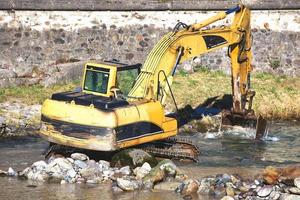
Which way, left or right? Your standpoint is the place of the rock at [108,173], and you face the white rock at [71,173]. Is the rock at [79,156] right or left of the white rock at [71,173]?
right

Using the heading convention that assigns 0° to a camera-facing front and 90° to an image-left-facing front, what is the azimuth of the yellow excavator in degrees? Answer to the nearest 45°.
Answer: approximately 225°

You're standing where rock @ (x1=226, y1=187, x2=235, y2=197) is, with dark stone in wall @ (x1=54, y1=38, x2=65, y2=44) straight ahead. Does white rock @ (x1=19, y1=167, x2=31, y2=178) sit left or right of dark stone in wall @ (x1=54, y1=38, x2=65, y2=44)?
left

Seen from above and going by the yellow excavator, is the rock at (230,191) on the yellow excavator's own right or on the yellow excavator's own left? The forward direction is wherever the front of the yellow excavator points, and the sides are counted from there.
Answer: on the yellow excavator's own right

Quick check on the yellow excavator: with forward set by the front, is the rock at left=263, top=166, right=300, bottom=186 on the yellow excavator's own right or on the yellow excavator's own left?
on the yellow excavator's own right

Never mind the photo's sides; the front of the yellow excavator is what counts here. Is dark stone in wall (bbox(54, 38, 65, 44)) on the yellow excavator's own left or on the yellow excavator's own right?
on the yellow excavator's own left

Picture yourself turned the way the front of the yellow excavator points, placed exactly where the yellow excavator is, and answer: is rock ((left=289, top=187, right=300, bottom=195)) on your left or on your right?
on your right

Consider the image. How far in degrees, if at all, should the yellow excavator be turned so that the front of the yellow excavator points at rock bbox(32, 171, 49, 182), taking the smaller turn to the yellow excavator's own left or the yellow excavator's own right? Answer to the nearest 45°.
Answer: approximately 180°

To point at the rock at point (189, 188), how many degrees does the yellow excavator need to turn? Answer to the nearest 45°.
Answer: approximately 90° to its right
